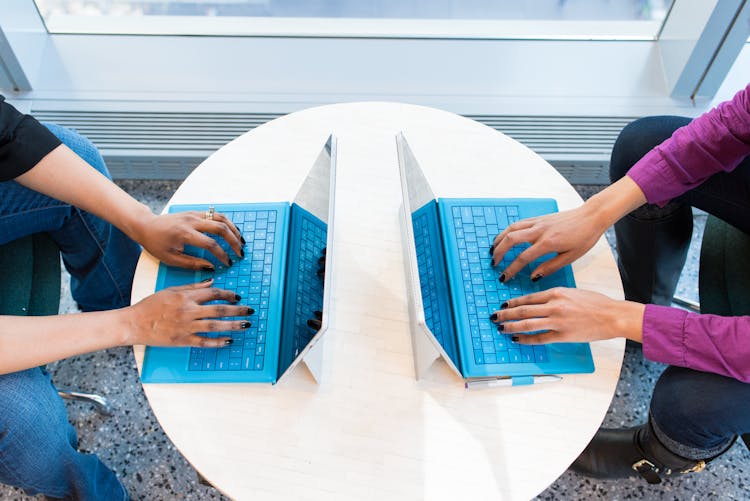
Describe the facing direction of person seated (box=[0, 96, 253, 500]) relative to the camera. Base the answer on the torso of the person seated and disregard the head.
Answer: to the viewer's right

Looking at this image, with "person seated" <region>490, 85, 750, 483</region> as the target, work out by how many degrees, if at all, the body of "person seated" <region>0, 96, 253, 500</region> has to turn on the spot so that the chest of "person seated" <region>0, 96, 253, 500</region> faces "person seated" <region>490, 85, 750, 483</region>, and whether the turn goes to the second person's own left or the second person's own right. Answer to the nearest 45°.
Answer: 0° — they already face them

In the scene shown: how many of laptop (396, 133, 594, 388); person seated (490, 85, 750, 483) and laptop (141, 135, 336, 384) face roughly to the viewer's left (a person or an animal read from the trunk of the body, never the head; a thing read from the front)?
2

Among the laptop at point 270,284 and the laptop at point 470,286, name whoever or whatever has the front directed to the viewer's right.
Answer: the laptop at point 470,286

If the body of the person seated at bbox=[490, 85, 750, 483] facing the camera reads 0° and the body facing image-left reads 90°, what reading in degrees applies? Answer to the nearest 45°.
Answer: approximately 90°

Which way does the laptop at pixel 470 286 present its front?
to the viewer's right

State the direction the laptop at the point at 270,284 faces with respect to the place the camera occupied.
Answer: facing to the left of the viewer
